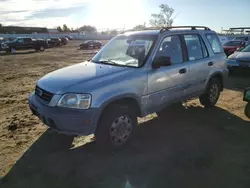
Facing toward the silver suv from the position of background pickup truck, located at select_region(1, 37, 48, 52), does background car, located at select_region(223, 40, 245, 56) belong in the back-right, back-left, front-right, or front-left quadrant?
front-left

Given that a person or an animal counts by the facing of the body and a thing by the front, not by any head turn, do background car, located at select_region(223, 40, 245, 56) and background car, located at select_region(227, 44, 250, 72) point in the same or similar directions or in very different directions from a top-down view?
same or similar directions

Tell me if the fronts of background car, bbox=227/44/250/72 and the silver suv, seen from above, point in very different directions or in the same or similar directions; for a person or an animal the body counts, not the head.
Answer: same or similar directions

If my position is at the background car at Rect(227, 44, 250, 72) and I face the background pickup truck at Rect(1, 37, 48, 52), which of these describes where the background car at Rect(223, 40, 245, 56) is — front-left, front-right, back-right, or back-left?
front-right

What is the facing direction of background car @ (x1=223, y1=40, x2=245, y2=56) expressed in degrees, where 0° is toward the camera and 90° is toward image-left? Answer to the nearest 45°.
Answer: approximately 45°

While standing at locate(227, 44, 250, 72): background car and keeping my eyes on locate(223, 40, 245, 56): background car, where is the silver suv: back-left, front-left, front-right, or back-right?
back-left

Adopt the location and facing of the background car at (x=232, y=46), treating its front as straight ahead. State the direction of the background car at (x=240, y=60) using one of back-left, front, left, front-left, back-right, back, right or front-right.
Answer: front-left

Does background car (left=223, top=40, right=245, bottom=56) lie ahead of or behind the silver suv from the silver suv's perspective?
behind

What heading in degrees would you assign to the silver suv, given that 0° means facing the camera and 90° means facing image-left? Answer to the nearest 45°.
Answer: approximately 45°

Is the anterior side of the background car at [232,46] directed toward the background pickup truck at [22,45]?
no

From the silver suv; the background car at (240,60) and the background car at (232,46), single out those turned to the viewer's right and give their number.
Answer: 0

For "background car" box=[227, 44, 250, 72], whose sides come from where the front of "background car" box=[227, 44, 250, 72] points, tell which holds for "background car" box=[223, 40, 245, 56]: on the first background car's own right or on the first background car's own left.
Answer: on the first background car's own right

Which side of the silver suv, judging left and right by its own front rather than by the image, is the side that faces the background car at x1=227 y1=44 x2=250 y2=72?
back

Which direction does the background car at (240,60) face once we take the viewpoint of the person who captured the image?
facing the viewer and to the left of the viewer

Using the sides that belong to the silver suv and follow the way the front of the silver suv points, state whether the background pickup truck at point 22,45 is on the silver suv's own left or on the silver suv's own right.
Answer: on the silver suv's own right

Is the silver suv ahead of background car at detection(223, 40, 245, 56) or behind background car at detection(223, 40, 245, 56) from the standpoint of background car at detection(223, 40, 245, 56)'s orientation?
ahead

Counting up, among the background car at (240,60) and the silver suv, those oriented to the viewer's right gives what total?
0

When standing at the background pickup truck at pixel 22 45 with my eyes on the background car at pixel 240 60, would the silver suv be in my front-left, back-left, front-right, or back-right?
front-right
